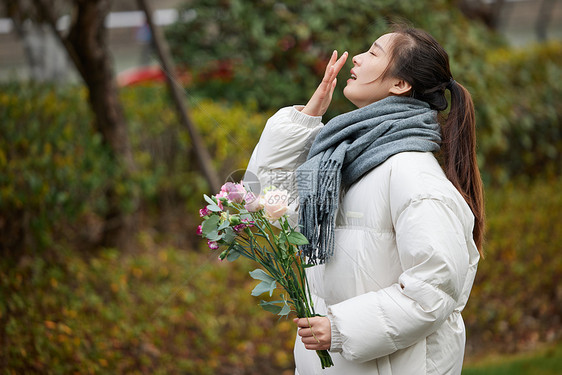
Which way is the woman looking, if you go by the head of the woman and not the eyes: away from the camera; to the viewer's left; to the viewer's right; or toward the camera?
to the viewer's left

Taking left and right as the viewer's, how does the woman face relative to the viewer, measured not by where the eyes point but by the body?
facing to the left of the viewer

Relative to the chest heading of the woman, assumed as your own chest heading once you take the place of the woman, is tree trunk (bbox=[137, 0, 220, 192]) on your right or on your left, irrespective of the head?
on your right

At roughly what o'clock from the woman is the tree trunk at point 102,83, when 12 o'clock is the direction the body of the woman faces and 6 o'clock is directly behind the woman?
The tree trunk is roughly at 2 o'clock from the woman.
